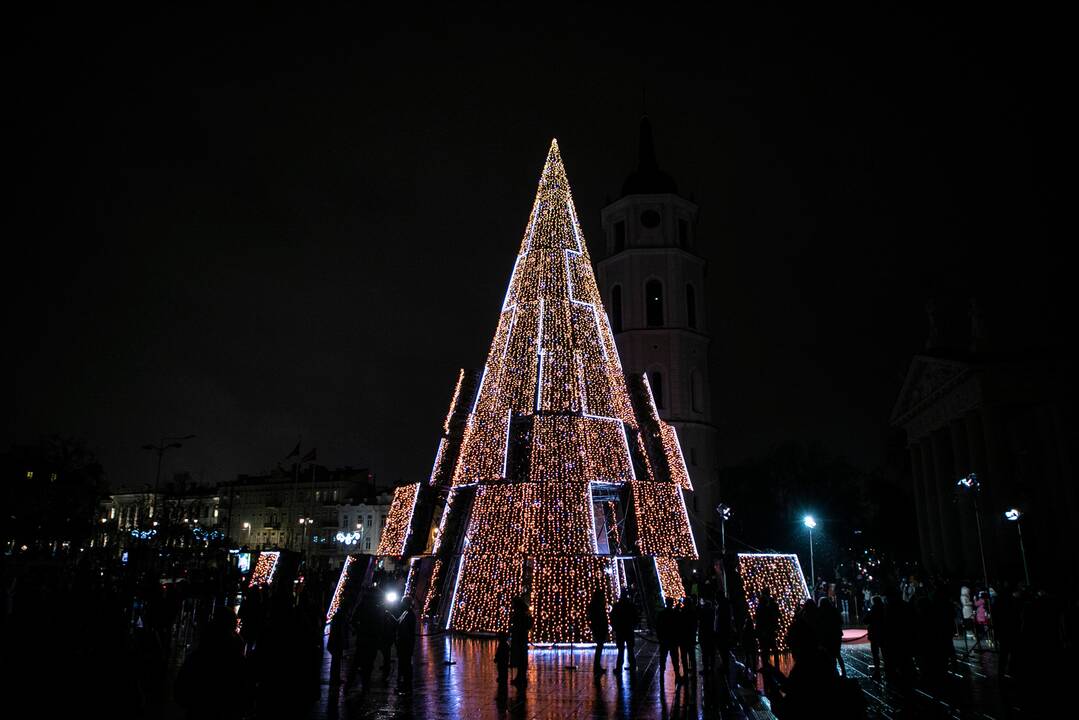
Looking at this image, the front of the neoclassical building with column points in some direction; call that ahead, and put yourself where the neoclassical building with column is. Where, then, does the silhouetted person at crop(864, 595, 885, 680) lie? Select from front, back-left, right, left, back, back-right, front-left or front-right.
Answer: front-left

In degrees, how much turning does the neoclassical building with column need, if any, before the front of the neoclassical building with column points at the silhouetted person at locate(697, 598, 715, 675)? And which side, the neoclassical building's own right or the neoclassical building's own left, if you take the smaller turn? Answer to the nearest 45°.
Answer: approximately 45° to the neoclassical building's own left

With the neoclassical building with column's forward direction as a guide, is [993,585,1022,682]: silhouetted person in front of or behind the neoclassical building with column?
in front

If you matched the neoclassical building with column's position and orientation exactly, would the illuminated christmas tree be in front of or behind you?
in front

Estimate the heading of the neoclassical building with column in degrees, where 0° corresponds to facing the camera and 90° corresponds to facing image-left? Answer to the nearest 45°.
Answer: approximately 45°

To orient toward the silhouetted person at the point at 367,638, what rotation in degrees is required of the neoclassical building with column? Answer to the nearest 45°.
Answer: approximately 45° to its left

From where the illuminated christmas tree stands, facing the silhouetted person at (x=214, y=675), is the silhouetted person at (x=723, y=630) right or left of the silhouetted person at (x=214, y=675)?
left

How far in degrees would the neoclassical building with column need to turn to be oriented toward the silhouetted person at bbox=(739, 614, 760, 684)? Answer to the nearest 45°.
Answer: approximately 45° to its left

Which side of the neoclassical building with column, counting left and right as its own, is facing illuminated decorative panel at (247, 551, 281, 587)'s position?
front

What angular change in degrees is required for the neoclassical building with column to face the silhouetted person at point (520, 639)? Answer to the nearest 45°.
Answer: approximately 45° to its left
